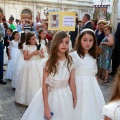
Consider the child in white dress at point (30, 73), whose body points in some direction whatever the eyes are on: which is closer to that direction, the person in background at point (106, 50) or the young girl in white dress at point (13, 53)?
the person in background

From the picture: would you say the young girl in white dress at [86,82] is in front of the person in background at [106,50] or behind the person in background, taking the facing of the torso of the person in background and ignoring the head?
in front

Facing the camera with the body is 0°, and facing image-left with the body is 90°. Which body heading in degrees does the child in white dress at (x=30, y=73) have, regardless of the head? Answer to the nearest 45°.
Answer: approximately 315°

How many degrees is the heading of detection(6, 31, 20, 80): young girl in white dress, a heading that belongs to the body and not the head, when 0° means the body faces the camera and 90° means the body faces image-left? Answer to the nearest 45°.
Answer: approximately 315°

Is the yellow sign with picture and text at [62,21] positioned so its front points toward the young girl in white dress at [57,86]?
yes

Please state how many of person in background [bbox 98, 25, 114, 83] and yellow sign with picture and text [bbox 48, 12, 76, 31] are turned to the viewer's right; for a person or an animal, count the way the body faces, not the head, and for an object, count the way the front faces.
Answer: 0

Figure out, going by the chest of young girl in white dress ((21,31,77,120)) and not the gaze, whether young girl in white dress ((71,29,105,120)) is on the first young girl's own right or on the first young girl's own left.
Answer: on the first young girl's own left

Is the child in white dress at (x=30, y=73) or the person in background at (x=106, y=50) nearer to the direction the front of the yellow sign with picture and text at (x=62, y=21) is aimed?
the child in white dress

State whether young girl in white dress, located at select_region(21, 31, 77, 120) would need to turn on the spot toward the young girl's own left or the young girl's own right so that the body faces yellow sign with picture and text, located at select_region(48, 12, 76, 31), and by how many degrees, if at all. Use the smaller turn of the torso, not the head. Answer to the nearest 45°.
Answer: approximately 135° to the young girl's own left
